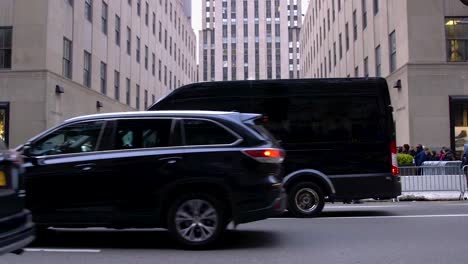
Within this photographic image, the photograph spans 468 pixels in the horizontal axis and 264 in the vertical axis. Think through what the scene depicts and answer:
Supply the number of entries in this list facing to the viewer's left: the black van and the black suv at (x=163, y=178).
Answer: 2

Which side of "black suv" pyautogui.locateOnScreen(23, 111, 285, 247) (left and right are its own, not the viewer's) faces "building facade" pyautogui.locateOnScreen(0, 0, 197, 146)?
right

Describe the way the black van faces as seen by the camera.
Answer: facing to the left of the viewer

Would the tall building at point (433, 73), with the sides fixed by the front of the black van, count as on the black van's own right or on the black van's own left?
on the black van's own right

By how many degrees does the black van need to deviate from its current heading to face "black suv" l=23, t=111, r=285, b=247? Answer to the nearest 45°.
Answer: approximately 45° to its left

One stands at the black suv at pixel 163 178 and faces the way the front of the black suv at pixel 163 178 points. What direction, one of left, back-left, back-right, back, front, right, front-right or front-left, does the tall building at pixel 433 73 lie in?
back-right

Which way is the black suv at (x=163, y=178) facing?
to the viewer's left

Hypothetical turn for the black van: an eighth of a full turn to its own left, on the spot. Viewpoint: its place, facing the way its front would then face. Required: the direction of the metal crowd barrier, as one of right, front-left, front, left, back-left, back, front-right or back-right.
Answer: back
